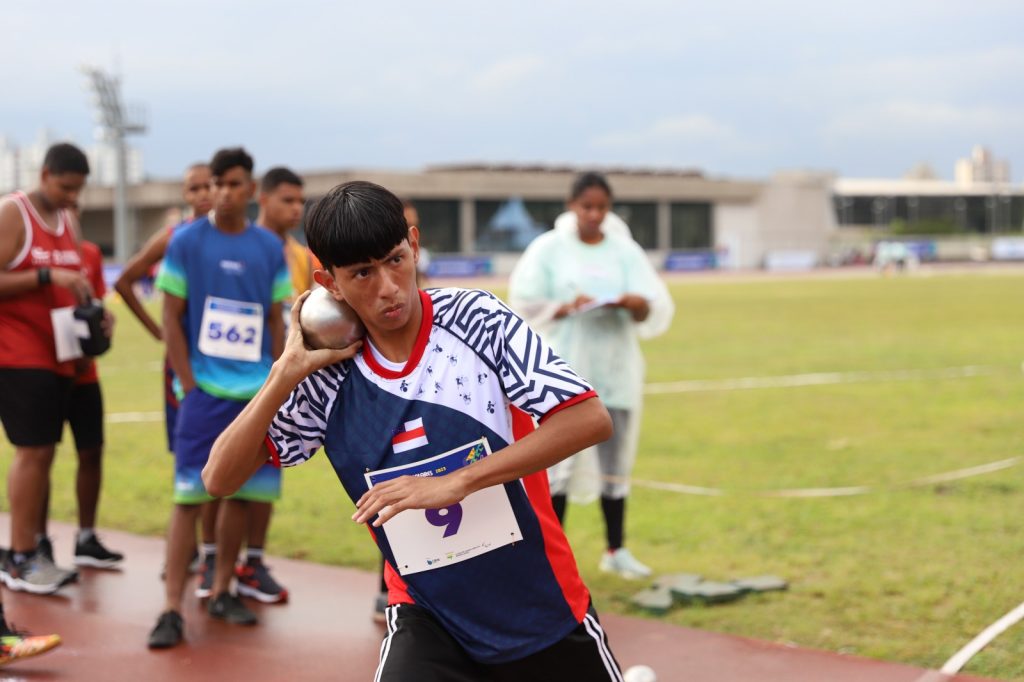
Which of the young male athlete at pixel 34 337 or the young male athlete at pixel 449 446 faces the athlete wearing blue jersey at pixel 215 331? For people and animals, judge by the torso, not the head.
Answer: the young male athlete at pixel 34 337

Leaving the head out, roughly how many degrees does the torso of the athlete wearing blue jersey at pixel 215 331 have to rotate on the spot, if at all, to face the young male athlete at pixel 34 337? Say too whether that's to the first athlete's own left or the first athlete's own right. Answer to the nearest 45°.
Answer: approximately 135° to the first athlete's own right

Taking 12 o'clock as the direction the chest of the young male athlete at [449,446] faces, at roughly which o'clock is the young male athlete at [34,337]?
the young male athlete at [34,337] is roughly at 5 o'clock from the young male athlete at [449,446].

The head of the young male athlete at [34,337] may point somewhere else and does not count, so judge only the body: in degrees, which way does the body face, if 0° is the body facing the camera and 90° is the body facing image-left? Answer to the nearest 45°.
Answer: approximately 315°

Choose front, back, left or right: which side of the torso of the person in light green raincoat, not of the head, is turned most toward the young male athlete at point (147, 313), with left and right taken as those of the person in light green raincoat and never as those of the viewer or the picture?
right

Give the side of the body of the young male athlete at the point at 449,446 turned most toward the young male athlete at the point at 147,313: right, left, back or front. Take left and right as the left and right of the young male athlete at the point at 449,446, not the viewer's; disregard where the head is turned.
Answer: back

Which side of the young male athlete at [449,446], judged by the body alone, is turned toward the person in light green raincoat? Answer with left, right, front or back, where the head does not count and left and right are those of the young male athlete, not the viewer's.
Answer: back

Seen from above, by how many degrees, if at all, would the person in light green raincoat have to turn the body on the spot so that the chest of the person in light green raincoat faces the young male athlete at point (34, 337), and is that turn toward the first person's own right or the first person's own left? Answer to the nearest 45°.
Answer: approximately 90° to the first person's own right

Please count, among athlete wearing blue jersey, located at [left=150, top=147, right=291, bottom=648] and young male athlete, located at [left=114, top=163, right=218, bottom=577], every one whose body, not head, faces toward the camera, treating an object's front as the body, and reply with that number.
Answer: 2

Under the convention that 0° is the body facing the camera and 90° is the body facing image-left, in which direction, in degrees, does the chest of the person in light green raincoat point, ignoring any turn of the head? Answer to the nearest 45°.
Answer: approximately 0°
